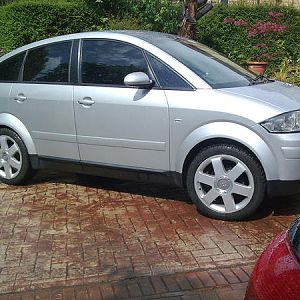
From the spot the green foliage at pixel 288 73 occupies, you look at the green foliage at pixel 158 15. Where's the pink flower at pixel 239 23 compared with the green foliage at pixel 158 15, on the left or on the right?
right

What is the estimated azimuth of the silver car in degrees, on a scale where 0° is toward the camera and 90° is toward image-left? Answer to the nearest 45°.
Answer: approximately 315°

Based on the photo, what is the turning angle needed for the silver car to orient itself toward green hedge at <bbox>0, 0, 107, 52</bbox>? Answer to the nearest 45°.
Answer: approximately 135° to its left

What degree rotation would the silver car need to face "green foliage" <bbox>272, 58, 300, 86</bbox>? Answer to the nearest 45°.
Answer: approximately 90° to its left

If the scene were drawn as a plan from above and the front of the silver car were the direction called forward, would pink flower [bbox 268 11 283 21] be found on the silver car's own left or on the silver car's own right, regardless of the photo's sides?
on the silver car's own left
